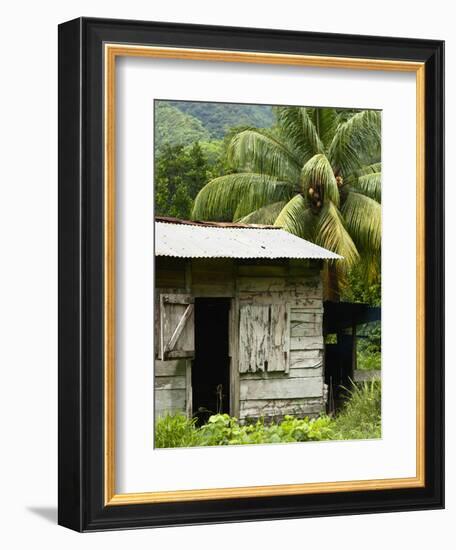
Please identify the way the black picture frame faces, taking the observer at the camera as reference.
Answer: facing the viewer and to the right of the viewer
